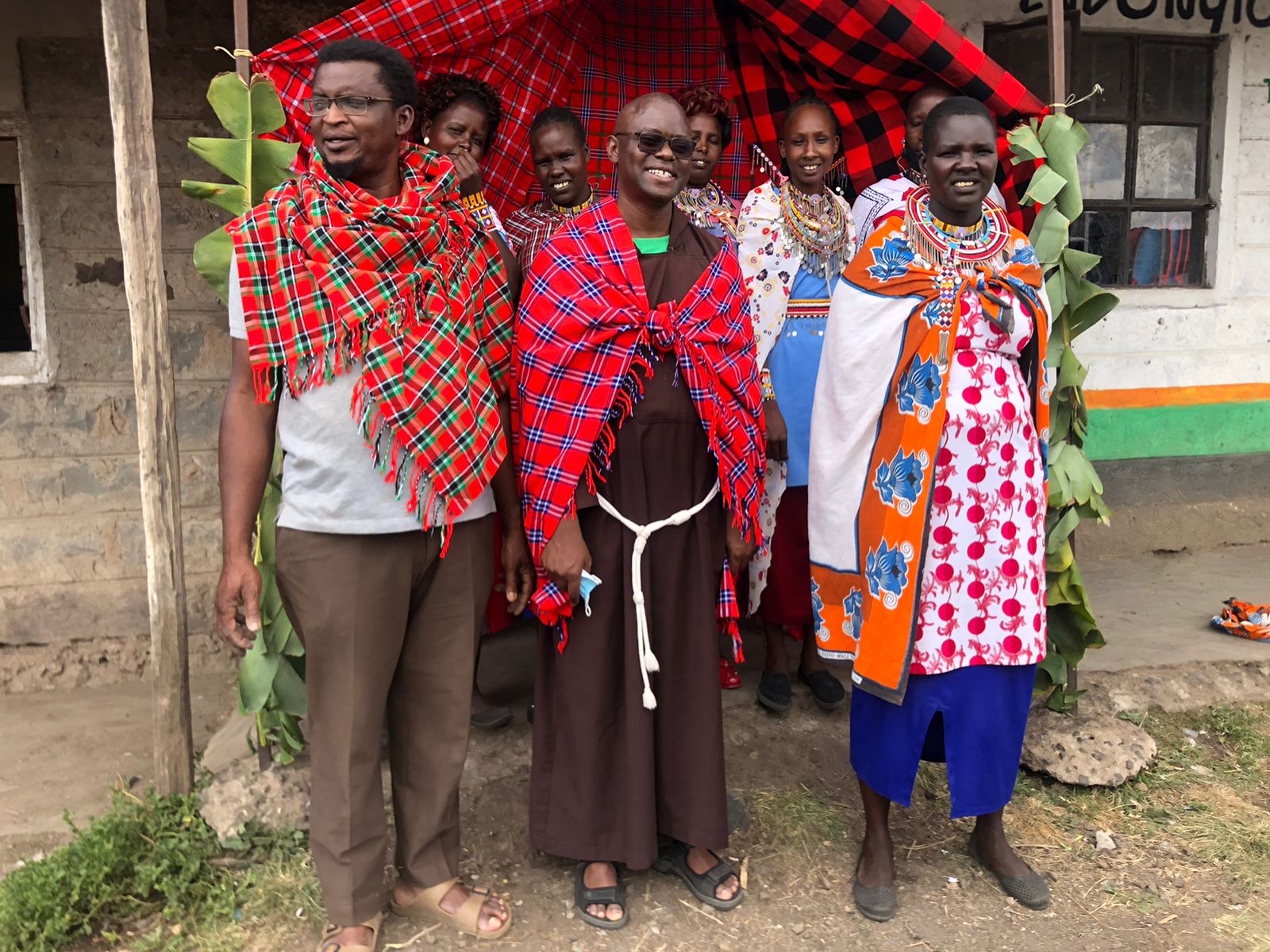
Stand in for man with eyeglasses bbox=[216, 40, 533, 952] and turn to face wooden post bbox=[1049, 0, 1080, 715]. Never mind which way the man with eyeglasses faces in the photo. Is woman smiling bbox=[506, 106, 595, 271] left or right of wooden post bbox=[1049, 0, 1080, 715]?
left

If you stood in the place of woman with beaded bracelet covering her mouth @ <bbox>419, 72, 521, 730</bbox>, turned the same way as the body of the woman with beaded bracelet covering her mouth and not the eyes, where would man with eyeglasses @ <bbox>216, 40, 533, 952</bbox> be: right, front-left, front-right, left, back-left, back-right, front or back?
front-right

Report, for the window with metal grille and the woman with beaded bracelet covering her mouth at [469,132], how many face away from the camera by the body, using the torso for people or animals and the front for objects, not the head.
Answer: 0

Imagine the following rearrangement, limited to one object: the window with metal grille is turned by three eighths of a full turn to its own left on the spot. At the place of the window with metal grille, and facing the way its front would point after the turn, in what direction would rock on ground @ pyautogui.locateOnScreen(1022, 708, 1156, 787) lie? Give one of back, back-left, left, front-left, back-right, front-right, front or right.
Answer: back-right

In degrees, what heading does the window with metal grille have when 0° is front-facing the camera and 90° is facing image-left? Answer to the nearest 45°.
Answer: approximately 0°

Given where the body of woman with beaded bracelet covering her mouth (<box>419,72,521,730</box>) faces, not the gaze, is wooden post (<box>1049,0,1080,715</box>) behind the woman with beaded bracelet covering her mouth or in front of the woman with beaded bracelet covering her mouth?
in front

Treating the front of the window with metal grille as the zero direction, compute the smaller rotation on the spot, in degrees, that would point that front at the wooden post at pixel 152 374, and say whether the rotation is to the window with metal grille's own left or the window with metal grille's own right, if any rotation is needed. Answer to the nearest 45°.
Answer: approximately 45° to the window with metal grille's own right

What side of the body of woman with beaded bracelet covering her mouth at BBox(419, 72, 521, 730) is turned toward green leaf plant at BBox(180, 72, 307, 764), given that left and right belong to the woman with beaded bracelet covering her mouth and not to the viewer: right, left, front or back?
right

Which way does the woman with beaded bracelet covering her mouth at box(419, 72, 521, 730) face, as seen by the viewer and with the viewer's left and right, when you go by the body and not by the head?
facing the viewer and to the right of the viewer
